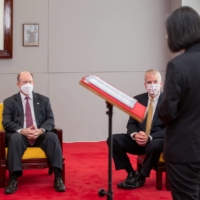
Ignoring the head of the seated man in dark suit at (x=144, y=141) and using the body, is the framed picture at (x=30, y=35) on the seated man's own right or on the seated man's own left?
on the seated man's own right

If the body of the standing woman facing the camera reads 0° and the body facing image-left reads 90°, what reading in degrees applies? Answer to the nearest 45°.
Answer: approximately 135°

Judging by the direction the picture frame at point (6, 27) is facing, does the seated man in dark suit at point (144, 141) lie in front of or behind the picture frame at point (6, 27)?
in front

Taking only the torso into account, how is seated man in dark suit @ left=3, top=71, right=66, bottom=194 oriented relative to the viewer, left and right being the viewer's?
facing the viewer

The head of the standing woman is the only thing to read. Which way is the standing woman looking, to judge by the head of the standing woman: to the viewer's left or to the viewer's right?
to the viewer's left

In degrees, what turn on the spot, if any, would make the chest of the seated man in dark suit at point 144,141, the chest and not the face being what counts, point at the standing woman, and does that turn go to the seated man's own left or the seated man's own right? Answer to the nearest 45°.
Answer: approximately 45° to the seated man's own left

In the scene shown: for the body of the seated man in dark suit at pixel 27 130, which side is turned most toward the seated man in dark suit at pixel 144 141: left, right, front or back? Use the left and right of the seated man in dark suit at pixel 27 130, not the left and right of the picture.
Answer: left

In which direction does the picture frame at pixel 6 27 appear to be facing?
toward the camera

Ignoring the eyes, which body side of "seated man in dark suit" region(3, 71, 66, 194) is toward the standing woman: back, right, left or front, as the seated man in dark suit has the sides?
front

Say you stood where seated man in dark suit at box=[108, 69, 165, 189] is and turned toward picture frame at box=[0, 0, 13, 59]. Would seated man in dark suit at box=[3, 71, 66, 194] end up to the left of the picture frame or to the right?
left
